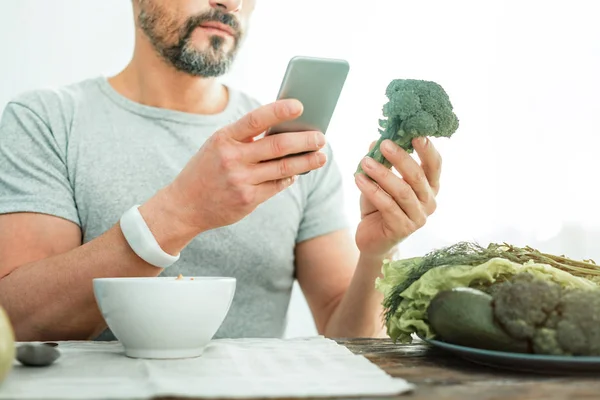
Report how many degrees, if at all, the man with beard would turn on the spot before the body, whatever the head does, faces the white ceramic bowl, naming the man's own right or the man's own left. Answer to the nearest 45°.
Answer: approximately 45° to the man's own right

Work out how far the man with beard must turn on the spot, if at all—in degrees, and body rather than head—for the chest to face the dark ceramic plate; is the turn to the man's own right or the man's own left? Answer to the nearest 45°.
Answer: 0° — they already face it

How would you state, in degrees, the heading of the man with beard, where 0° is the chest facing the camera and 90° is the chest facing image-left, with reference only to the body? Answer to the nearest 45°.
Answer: approximately 315°
